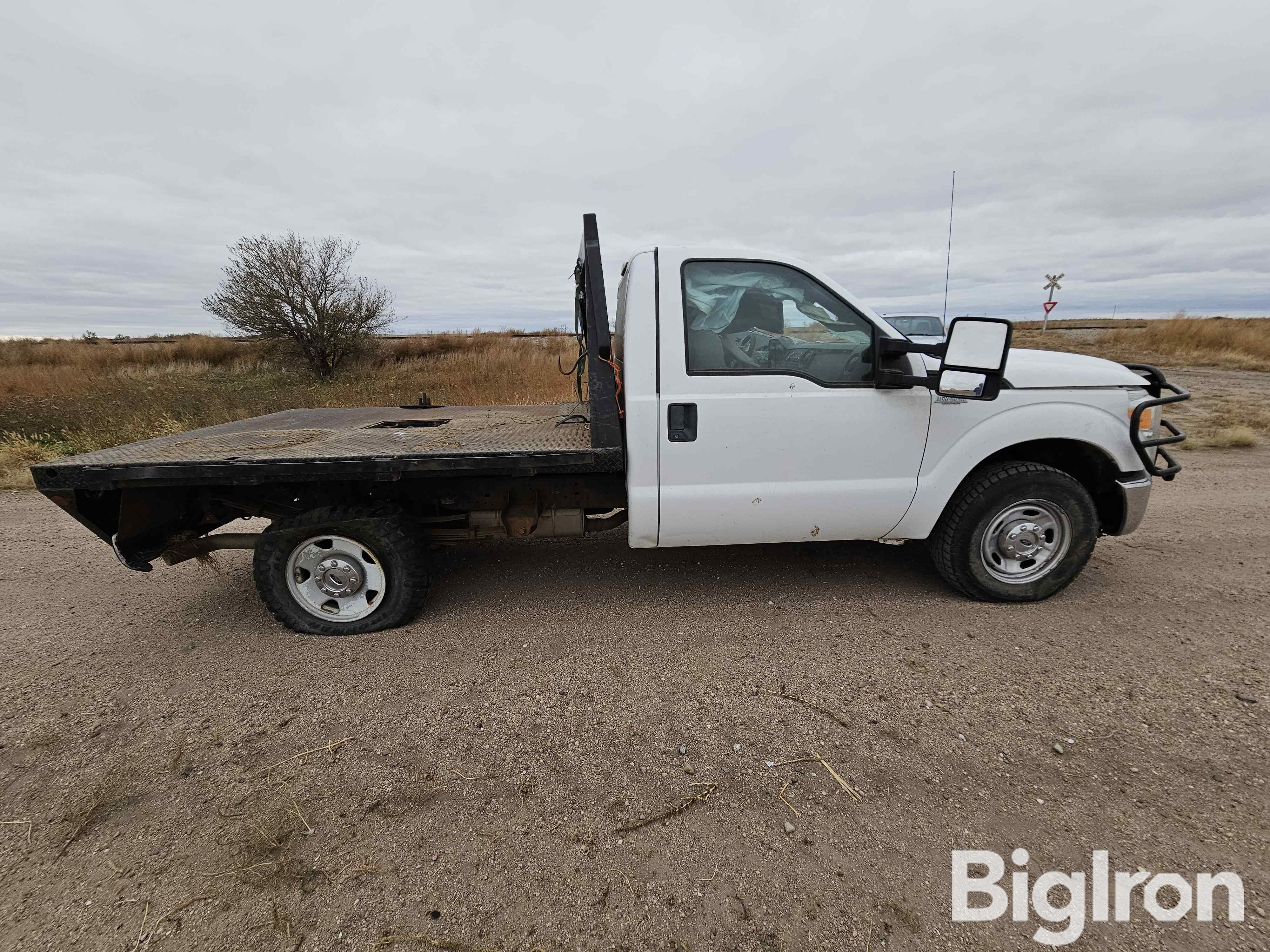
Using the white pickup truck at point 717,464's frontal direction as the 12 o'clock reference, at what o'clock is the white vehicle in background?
The white vehicle in background is roughly at 10 o'clock from the white pickup truck.

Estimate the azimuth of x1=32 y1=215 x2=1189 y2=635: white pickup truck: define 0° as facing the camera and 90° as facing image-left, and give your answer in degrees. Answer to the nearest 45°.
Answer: approximately 270°
